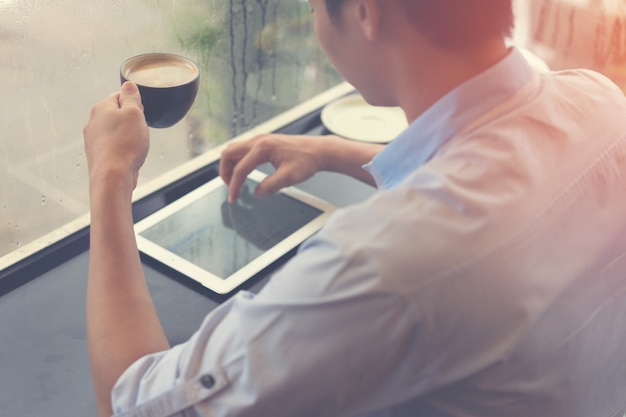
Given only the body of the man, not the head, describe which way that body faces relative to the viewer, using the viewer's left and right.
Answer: facing away from the viewer and to the left of the viewer

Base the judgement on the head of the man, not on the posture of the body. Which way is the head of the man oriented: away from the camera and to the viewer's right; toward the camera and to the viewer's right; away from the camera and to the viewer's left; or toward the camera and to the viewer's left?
away from the camera and to the viewer's left

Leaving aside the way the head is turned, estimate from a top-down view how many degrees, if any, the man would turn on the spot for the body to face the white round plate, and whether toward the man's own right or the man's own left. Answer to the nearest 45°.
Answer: approximately 45° to the man's own right
